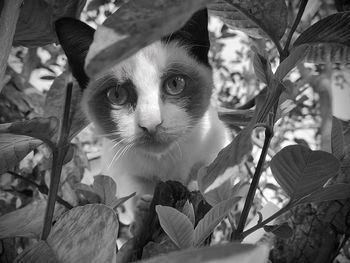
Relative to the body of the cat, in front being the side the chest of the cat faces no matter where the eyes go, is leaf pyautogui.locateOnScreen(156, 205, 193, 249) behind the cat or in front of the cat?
in front

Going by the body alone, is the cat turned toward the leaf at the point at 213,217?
yes

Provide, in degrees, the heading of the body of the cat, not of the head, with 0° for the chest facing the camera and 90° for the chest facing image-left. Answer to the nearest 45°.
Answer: approximately 0°

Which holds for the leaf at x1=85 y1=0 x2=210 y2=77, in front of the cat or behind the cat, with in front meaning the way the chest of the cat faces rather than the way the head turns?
in front

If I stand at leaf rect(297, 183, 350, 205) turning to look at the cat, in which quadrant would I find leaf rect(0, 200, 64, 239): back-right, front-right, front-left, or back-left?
front-left

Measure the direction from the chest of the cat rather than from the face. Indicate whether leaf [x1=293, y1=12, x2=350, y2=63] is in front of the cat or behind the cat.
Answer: in front
